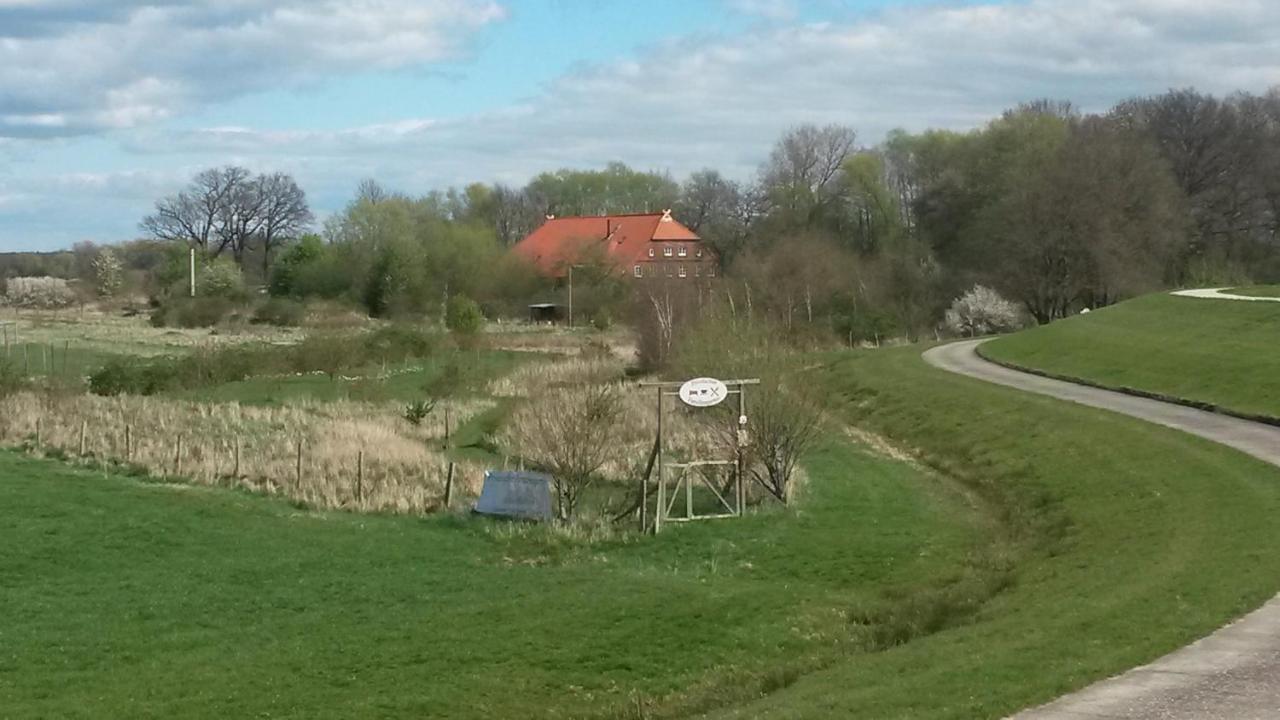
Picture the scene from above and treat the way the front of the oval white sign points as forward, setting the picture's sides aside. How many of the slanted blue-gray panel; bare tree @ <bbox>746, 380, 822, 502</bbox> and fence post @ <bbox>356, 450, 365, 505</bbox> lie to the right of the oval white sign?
2

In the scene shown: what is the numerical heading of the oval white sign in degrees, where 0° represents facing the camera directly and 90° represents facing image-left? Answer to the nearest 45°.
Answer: approximately 0°

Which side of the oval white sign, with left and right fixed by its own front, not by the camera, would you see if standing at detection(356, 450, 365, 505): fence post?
right

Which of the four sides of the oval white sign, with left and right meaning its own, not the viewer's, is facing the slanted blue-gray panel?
right

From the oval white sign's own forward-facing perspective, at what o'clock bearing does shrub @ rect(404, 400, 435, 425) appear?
The shrub is roughly at 5 o'clock from the oval white sign.

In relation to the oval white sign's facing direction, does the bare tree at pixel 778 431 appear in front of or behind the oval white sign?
behind

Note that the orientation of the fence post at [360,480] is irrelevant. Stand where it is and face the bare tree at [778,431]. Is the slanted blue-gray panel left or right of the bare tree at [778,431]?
right
